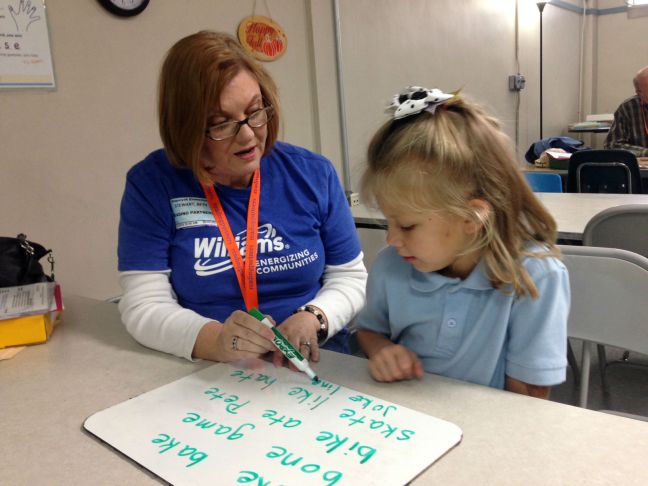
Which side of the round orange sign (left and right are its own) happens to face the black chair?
left

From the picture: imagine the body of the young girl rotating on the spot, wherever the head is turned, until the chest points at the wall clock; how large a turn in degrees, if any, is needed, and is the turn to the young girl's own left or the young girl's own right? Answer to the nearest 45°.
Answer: approximately 90° to the young girl's own right

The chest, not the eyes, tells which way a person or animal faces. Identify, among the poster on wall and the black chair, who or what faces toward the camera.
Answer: the poster on wall

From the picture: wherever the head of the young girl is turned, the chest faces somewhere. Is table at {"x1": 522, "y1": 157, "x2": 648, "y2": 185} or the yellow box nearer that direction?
the yellow box

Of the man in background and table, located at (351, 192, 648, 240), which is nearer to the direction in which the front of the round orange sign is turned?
the table

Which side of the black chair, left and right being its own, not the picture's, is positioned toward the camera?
back

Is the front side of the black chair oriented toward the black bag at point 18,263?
no

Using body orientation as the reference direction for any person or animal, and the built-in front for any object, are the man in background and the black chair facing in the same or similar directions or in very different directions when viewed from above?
very different directions

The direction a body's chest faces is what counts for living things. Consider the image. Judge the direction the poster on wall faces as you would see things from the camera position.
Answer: facing the viewer

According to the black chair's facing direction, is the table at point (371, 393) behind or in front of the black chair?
behind

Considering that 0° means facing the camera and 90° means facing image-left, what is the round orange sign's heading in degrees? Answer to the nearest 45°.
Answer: approximately 0°

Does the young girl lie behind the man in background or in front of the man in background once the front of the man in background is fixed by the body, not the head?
in front

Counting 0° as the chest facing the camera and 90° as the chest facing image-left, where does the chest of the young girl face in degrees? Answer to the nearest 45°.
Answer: approximately 45°

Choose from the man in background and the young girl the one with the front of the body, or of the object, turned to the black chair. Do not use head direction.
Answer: the man in background

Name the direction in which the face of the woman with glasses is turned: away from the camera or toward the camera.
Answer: toward the camera

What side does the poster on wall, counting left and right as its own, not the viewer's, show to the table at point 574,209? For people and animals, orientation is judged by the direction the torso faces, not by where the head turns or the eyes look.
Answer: left

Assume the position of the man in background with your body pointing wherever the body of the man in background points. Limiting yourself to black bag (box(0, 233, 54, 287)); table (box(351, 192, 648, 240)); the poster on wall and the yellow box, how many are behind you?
0

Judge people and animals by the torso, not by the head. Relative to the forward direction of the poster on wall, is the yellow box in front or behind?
in front
